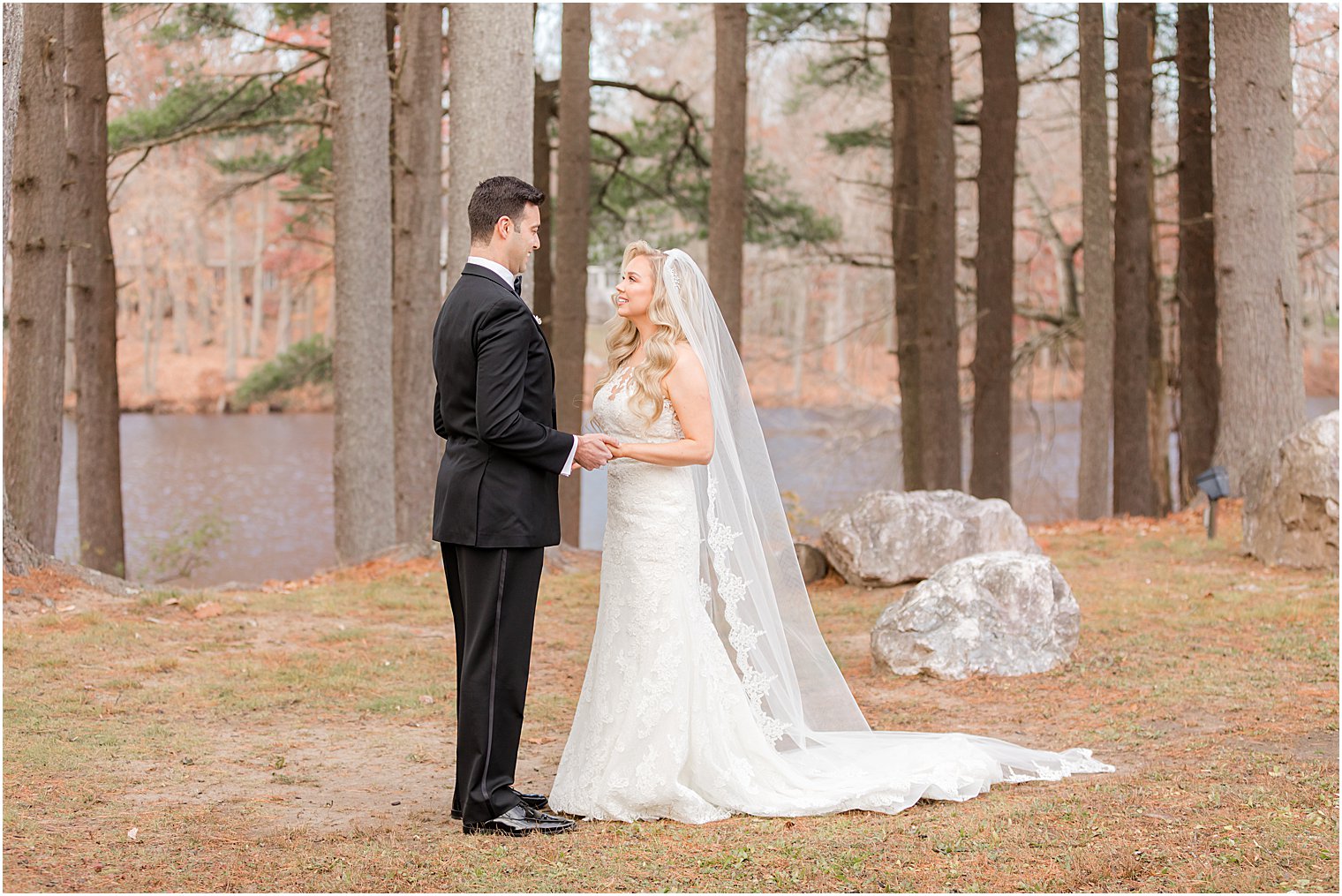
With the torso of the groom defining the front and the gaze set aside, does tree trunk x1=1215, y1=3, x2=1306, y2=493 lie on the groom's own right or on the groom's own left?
on the groom's own left

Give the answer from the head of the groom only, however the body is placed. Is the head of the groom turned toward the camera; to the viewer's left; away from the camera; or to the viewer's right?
to the viewer's right

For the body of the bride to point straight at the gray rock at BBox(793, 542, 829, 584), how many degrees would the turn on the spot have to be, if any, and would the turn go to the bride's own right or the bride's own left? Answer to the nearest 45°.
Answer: approximately 90° to the bride's own right

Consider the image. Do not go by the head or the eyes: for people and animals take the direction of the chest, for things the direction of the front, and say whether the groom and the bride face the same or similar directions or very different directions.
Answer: very different directions

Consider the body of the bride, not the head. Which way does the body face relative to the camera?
to the viewer's left

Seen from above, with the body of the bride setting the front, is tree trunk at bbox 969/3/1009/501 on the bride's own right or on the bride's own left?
on the bride's own right

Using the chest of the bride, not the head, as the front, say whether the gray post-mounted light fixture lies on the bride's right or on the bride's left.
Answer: on the bride's right

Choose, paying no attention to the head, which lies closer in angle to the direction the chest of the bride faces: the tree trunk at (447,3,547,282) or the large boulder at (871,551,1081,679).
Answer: the tree trunk

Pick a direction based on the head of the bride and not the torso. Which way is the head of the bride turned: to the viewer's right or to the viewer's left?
to the viewer's left

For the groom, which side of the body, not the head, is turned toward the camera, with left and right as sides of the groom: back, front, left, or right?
right
